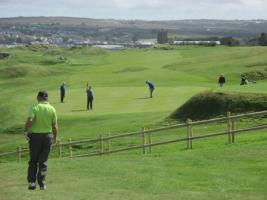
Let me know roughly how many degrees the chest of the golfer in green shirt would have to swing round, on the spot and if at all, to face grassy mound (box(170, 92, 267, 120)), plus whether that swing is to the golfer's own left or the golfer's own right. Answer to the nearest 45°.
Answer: approximately 45° to the golfer's own right

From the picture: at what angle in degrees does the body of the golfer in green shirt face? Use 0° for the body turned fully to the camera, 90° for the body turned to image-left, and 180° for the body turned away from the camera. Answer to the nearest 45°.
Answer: approximately 180°
